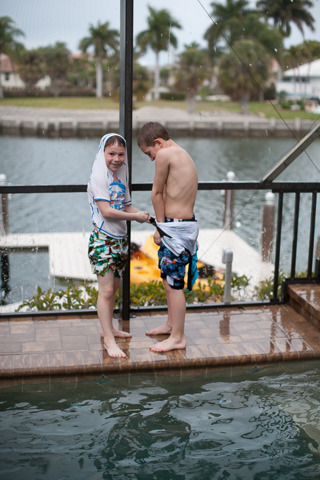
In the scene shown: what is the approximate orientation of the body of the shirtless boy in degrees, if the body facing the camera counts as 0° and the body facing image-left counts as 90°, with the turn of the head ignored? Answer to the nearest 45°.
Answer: approximately 90°

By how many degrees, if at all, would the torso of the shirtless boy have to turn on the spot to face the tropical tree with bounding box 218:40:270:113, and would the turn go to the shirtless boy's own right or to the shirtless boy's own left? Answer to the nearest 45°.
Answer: approximately 90° to the shirtless boy's own right

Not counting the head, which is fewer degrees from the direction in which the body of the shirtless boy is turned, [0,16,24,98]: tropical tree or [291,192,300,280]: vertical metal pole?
the tropical tree

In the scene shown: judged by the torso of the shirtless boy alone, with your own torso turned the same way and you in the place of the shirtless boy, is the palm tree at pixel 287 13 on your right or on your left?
on your right

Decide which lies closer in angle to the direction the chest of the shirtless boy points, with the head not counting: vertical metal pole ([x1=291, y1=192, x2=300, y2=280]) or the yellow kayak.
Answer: the yellow kayak

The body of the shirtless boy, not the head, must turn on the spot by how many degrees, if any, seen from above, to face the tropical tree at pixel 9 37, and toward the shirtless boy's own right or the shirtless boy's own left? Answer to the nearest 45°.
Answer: approximately 45° to the shirtless boy's own right

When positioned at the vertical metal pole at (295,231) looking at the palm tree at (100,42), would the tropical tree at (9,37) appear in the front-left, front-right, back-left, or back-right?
front-left
